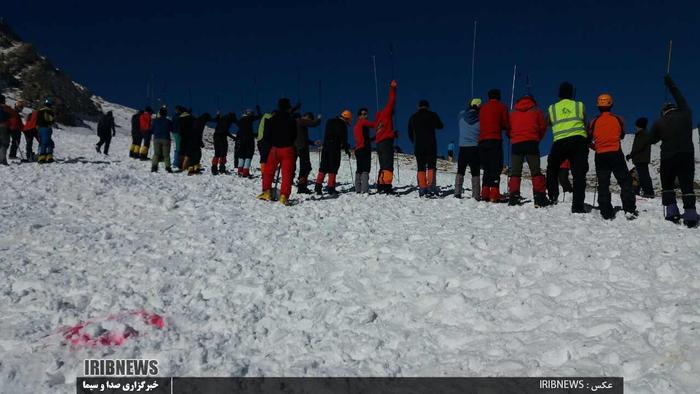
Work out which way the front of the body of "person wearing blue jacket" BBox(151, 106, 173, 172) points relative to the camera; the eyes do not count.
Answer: away from the camera

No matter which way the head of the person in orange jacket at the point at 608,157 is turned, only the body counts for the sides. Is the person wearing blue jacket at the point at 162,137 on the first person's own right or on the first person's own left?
on the first person's own left

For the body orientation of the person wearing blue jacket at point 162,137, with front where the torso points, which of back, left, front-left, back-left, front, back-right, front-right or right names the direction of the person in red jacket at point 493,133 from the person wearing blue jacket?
back-right

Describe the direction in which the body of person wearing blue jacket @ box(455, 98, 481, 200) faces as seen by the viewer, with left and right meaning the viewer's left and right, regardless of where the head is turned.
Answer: facing away from the viewer

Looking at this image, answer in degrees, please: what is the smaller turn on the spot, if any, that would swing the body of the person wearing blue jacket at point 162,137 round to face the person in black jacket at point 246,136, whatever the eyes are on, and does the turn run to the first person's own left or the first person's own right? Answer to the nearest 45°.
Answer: approximately 135° to the first person's own right

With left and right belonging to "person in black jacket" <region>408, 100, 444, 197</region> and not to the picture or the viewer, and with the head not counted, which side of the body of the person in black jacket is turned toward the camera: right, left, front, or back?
back

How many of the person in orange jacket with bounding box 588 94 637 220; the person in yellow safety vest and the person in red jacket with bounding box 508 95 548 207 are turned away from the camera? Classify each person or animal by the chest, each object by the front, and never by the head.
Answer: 3

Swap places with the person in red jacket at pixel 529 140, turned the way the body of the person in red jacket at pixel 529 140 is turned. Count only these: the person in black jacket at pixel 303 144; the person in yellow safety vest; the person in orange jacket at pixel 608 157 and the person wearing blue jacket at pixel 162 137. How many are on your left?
2

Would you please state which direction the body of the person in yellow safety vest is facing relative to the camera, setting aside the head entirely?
away from the camera

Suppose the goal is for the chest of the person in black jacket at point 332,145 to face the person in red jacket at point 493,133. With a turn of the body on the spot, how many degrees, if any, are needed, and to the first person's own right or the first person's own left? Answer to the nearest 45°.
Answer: approximately 45° to the first person's own right
